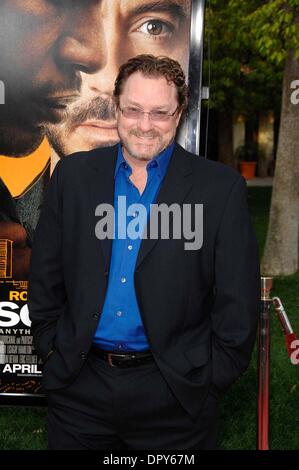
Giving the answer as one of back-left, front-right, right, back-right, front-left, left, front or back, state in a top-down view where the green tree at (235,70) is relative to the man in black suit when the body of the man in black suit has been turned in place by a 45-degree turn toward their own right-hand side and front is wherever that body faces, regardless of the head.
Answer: back-right

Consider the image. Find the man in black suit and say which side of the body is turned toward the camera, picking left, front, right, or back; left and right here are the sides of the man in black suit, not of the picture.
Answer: front

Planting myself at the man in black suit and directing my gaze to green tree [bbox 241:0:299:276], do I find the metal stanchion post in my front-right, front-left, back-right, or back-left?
front-right

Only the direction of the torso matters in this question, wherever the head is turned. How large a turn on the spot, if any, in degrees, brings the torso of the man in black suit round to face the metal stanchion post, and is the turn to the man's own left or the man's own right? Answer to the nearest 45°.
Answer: approximately 135° to the man's own left

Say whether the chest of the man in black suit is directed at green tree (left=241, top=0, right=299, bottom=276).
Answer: no

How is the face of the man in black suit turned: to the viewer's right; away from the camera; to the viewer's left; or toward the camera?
toward the camera
